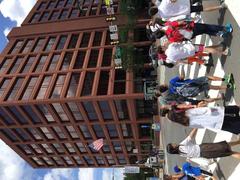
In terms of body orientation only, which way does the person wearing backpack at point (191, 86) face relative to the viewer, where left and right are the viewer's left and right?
facing away from the viewer

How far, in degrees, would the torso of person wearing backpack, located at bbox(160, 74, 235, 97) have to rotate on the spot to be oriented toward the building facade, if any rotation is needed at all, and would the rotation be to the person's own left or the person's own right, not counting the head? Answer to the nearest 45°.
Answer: approximately 45° to the person's own left
